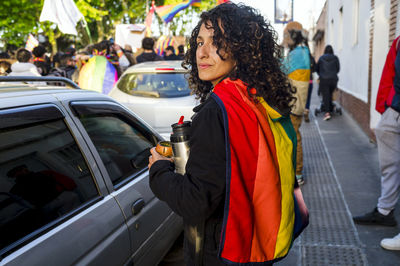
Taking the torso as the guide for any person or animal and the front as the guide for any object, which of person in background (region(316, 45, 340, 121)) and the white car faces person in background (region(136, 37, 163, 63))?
the white car

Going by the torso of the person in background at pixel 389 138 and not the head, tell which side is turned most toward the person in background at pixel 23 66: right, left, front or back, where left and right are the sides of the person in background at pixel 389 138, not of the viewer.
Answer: front

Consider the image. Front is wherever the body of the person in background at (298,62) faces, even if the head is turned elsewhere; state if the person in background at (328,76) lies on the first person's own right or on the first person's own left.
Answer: on the first person's own right

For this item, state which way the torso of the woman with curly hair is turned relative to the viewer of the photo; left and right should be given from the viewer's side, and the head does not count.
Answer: facing away from the viewer and to the left of the viewer

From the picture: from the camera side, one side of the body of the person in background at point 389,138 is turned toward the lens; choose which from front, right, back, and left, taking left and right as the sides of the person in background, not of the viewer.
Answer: left

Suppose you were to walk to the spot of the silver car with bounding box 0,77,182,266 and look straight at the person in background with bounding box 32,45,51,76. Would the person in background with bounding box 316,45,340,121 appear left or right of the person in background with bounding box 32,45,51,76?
right

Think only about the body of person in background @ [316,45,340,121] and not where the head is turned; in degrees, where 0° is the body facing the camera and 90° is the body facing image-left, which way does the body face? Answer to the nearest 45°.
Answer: approximately 180°

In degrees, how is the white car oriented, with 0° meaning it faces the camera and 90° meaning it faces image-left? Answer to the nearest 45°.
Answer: approximately 180°
